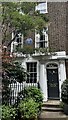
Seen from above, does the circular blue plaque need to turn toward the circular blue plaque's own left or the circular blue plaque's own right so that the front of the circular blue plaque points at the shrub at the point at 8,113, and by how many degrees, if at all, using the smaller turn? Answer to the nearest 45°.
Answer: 0° — it already faces it

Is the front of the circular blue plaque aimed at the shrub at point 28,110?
yes

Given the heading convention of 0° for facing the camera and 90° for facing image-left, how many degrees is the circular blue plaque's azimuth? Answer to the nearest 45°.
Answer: approximately 0°

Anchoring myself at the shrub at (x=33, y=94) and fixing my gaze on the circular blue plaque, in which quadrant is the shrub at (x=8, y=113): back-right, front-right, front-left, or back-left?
back-left

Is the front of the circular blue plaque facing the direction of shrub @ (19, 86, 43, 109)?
yes
